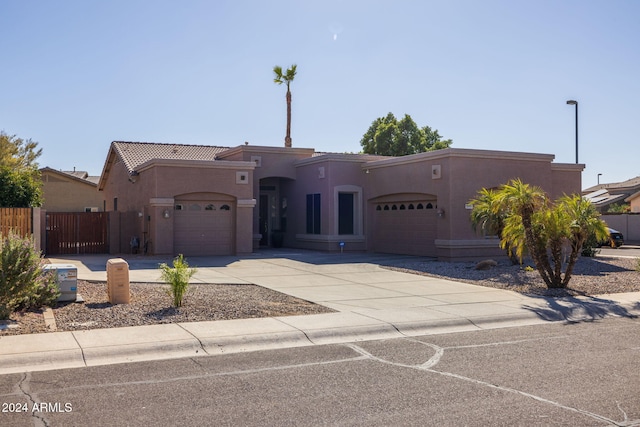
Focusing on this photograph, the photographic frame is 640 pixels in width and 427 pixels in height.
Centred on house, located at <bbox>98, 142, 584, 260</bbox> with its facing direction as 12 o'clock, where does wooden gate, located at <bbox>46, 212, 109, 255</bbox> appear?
The wooden gate is roughly at 3 o'clock from the house.

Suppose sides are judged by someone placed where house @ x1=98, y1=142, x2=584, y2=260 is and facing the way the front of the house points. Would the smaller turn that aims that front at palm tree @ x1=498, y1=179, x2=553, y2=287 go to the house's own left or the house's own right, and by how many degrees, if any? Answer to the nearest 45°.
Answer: approximately 45° to the house's own left

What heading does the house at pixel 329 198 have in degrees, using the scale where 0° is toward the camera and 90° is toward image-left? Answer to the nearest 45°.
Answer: approximately 0°

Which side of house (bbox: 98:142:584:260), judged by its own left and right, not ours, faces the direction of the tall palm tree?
back

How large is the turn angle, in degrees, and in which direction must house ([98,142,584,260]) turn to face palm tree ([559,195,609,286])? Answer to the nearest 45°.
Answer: approximately 45° to its left

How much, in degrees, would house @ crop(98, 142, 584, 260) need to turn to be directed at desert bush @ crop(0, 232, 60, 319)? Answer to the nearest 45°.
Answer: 0° — it already faces it

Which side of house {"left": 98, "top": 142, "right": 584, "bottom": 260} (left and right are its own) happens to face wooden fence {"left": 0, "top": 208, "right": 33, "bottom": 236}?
right
